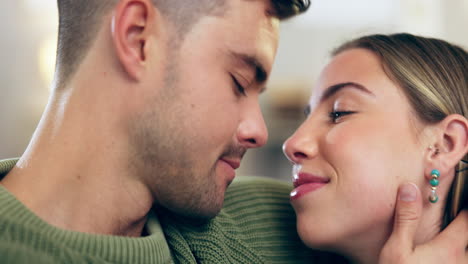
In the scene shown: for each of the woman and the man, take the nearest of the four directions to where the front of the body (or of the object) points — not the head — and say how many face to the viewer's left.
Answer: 1

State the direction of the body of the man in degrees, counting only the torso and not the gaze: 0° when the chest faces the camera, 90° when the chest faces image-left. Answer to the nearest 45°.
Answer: approximately 315°

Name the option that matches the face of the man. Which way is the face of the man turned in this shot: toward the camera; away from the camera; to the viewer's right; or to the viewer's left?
to the viewer's right

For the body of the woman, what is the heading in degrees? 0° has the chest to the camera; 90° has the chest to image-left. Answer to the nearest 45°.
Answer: approximately 90°

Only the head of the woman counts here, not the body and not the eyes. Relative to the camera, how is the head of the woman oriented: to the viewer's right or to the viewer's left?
to the viewer's left
